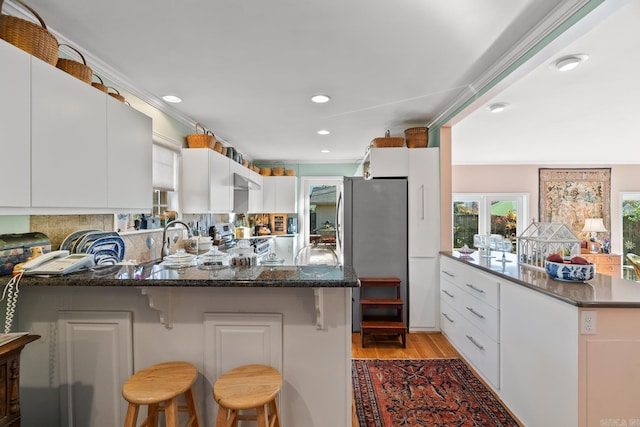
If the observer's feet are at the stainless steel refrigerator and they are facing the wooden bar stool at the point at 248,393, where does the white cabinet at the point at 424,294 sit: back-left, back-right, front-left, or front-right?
back-left

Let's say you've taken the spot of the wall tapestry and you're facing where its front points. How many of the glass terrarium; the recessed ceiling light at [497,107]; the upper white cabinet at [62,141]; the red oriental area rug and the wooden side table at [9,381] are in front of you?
5

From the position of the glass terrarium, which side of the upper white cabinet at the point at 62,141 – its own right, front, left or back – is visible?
front

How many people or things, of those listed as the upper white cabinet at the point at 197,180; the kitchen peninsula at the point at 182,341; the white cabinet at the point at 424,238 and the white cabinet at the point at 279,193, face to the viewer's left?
0

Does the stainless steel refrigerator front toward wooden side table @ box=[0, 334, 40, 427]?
no

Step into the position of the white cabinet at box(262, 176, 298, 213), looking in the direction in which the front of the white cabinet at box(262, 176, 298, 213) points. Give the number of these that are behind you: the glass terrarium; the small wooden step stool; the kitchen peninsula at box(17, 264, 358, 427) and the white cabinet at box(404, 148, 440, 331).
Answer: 0

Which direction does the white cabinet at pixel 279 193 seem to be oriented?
toward the camera

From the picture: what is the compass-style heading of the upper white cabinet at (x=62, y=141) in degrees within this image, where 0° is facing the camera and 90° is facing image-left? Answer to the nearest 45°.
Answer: approximately 315°

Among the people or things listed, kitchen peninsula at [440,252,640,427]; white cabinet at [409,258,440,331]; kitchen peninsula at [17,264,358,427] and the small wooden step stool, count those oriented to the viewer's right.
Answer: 0

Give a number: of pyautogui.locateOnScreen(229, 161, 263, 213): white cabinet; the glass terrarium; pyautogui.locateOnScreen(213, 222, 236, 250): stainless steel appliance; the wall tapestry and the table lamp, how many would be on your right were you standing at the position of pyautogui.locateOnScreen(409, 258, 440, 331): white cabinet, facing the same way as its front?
2

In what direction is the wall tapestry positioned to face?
toward the camera

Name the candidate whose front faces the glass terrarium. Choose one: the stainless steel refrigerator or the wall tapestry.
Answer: the wall tapestry
